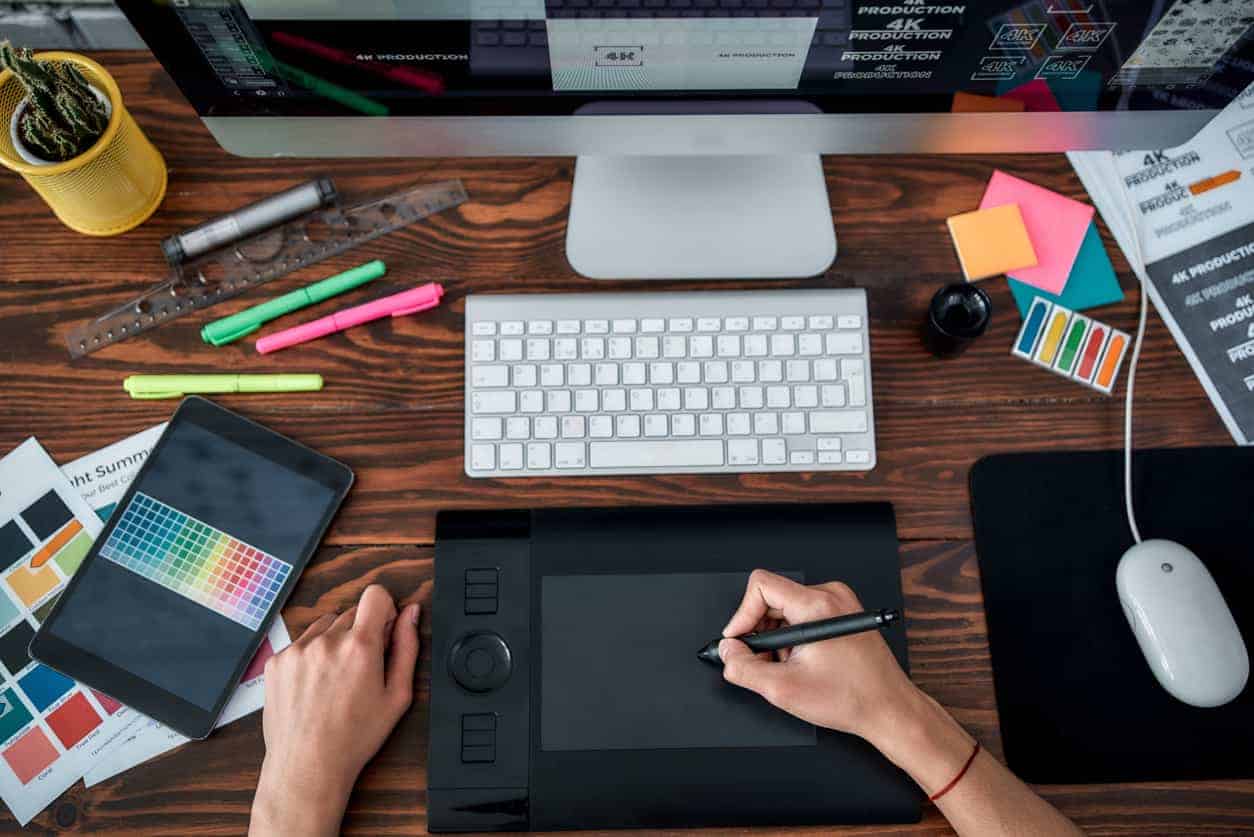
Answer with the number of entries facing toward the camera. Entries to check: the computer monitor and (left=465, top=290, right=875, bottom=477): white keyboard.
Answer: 2

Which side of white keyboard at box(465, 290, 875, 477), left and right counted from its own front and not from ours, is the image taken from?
front

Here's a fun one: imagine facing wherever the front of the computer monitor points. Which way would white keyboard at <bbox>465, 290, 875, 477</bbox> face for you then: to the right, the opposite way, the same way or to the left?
the same way
